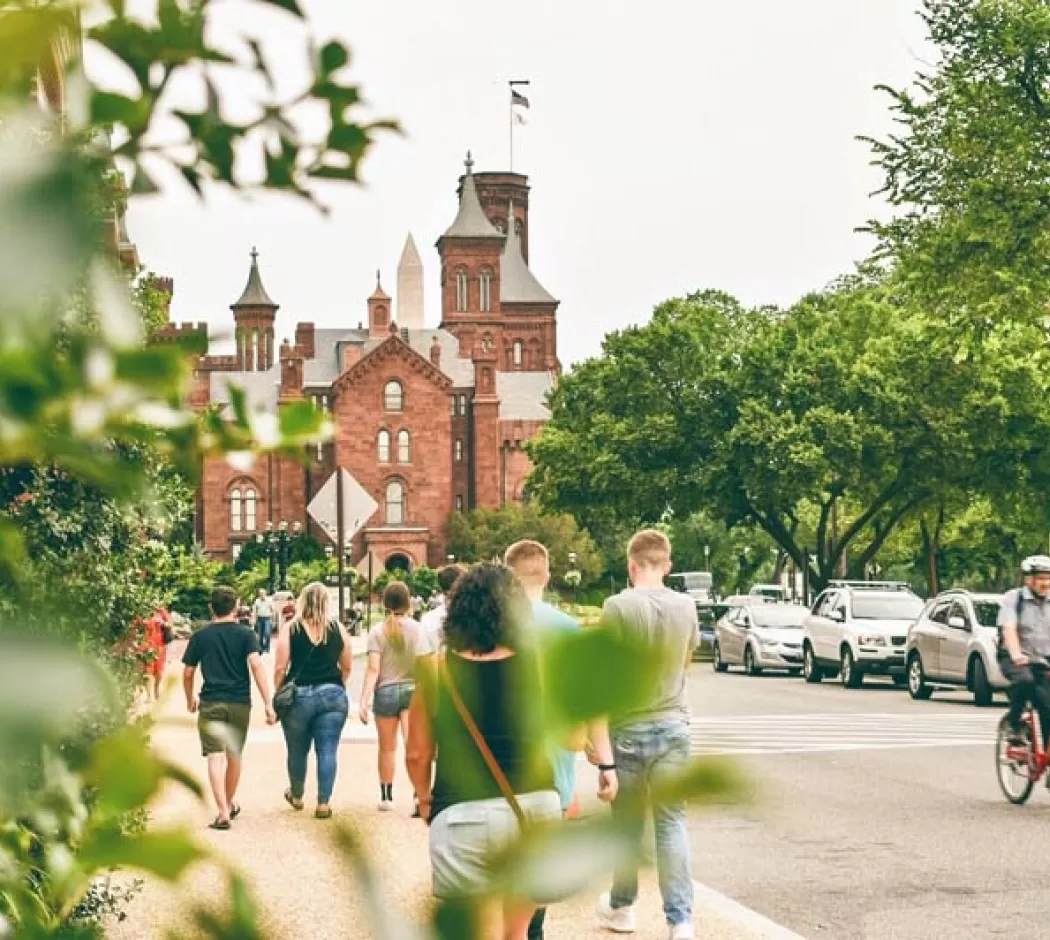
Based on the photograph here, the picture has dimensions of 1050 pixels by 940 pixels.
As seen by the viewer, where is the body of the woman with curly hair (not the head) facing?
away from the camera

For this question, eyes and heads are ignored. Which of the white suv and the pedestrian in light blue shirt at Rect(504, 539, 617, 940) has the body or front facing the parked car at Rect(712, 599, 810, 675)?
the pedestrian in light blue shirt

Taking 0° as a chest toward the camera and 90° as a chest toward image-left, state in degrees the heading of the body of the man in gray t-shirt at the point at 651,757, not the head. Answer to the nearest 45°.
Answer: approximately 180°

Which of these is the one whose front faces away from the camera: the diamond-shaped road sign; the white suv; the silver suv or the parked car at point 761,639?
the diamond-shaped road sign

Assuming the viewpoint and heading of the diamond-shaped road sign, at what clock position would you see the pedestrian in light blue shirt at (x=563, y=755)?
The pedestrian in light blue shirt is roughly at 6 o'clock from the diamond-shaped road sign.

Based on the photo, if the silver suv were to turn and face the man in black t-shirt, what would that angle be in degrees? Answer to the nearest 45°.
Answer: approximately 45° to its right

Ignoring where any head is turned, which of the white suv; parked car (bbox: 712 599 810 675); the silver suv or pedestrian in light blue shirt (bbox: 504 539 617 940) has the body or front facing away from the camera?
the pedestrian in light blue shirt

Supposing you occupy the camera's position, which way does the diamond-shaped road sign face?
facing away from the viewer

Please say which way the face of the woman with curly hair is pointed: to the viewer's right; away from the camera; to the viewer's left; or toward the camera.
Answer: away from the camera

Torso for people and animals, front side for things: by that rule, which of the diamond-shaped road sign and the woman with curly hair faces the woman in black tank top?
the woman with curly hair

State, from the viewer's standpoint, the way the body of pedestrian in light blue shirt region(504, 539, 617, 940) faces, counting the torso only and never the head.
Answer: away from the camera

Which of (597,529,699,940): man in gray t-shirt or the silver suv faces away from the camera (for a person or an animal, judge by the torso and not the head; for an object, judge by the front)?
the man in gray t-shirt
